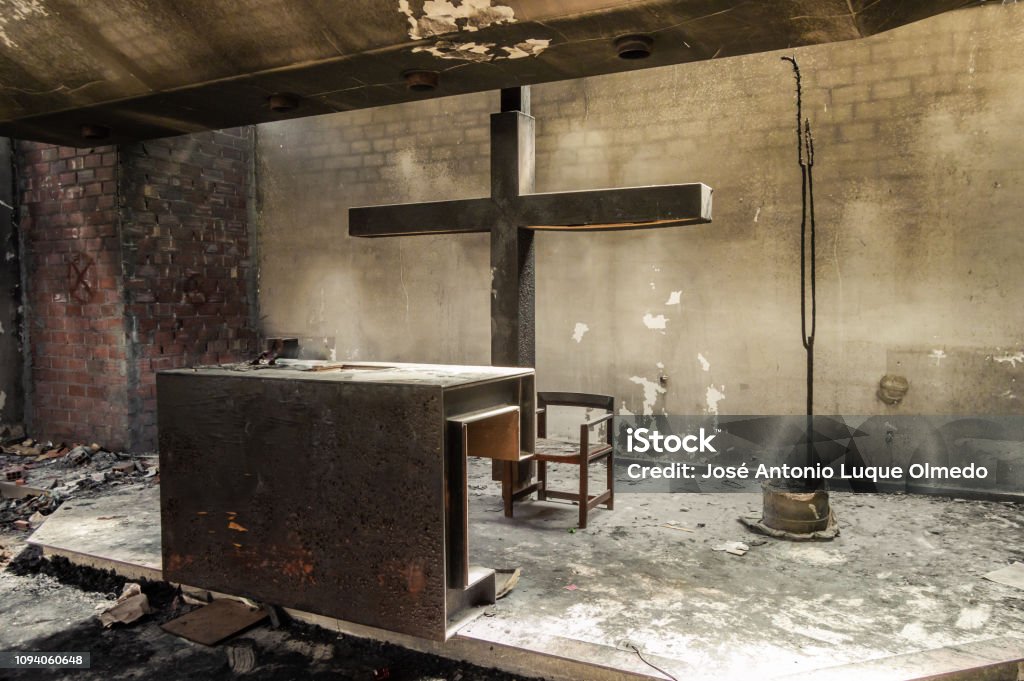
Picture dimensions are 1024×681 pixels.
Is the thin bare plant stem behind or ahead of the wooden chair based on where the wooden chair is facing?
behind
